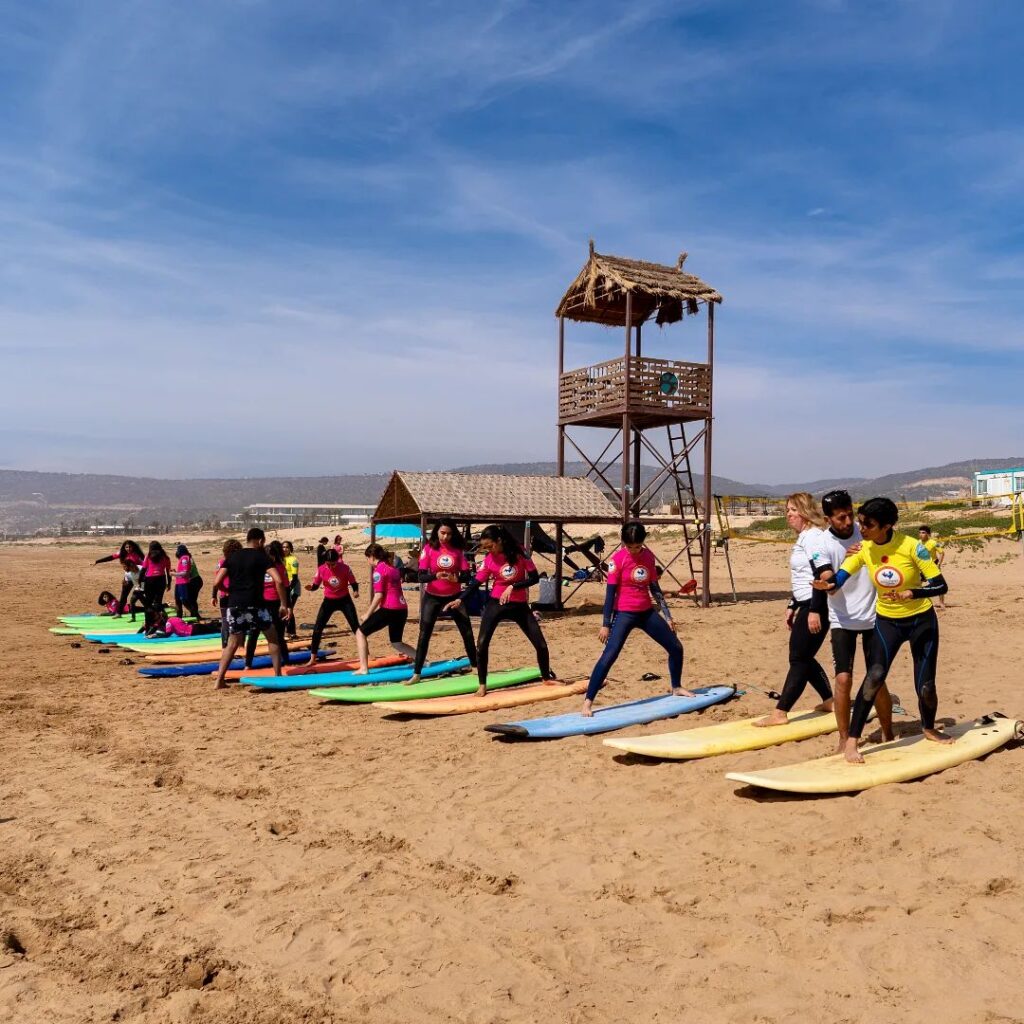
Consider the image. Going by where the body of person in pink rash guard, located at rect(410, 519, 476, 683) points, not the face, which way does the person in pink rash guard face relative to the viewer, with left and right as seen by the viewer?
facing the viewer

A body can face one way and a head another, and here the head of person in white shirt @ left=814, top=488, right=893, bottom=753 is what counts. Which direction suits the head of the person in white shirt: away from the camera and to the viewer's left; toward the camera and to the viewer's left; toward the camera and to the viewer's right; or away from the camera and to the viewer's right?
toward the camera and to the viewer's right

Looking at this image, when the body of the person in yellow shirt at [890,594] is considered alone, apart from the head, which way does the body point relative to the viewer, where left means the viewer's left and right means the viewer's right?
facing the viewer and to the left of the viewer

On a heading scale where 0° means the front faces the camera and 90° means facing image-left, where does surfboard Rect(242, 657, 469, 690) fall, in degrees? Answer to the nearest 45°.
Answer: approximately 90°

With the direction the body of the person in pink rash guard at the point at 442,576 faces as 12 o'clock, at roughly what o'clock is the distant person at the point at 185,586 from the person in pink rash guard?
The distant person is roughly at 5 o'clock from the person in pink rash guard.

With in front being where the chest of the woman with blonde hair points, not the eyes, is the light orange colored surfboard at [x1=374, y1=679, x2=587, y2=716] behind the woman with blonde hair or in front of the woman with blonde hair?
in front
